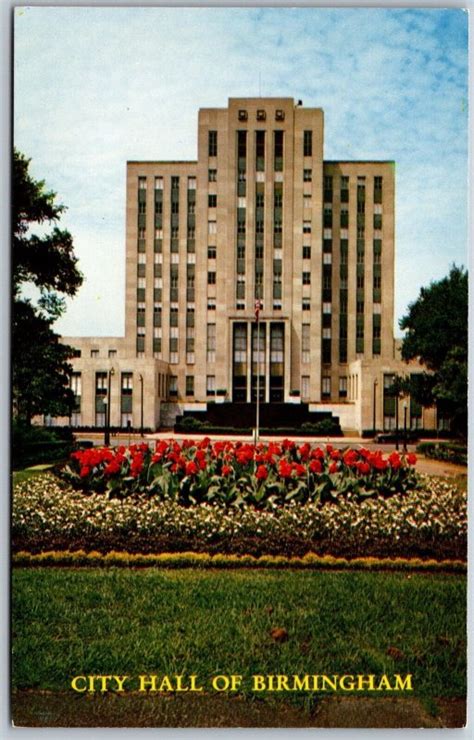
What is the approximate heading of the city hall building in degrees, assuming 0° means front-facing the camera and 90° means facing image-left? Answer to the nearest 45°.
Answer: approximately 0°

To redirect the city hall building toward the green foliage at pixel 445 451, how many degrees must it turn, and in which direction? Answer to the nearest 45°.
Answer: approximately 45° to its left
